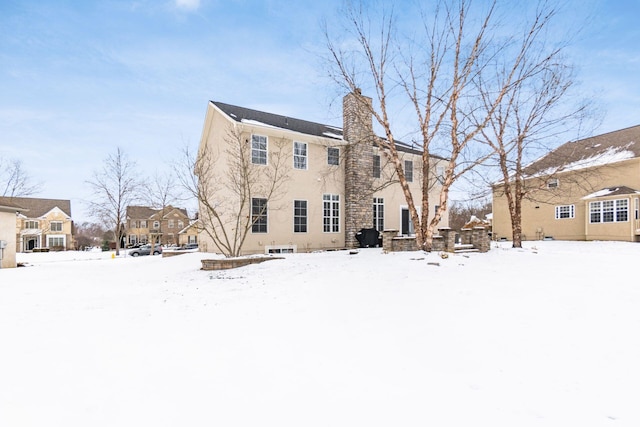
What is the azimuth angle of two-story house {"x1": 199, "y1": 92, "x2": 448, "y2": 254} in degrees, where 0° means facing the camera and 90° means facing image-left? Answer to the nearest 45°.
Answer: approximately 135°

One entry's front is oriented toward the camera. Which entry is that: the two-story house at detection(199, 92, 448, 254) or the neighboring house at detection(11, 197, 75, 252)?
the neighboring house

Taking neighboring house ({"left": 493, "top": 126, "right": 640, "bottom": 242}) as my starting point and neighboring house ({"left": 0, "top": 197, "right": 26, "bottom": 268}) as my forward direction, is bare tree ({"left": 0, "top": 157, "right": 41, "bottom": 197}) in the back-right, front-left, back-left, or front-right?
front-right

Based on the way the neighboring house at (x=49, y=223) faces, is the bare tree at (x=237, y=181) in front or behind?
in front

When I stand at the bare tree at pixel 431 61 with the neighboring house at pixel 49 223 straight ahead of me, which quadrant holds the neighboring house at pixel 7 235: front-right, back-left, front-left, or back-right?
front-left

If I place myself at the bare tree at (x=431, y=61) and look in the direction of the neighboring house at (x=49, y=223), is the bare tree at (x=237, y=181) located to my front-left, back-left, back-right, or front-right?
front-left

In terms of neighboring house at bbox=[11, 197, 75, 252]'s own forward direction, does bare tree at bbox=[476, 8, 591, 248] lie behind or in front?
in front

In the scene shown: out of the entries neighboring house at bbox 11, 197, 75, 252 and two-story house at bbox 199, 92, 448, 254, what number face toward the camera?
1

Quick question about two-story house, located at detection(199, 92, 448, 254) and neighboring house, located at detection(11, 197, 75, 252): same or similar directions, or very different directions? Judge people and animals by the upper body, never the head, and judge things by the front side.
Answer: very different directions

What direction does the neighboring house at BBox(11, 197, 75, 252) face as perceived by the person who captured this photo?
facing the viewer

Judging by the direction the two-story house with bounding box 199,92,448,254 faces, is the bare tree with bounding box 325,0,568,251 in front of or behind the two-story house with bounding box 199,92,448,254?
behind
